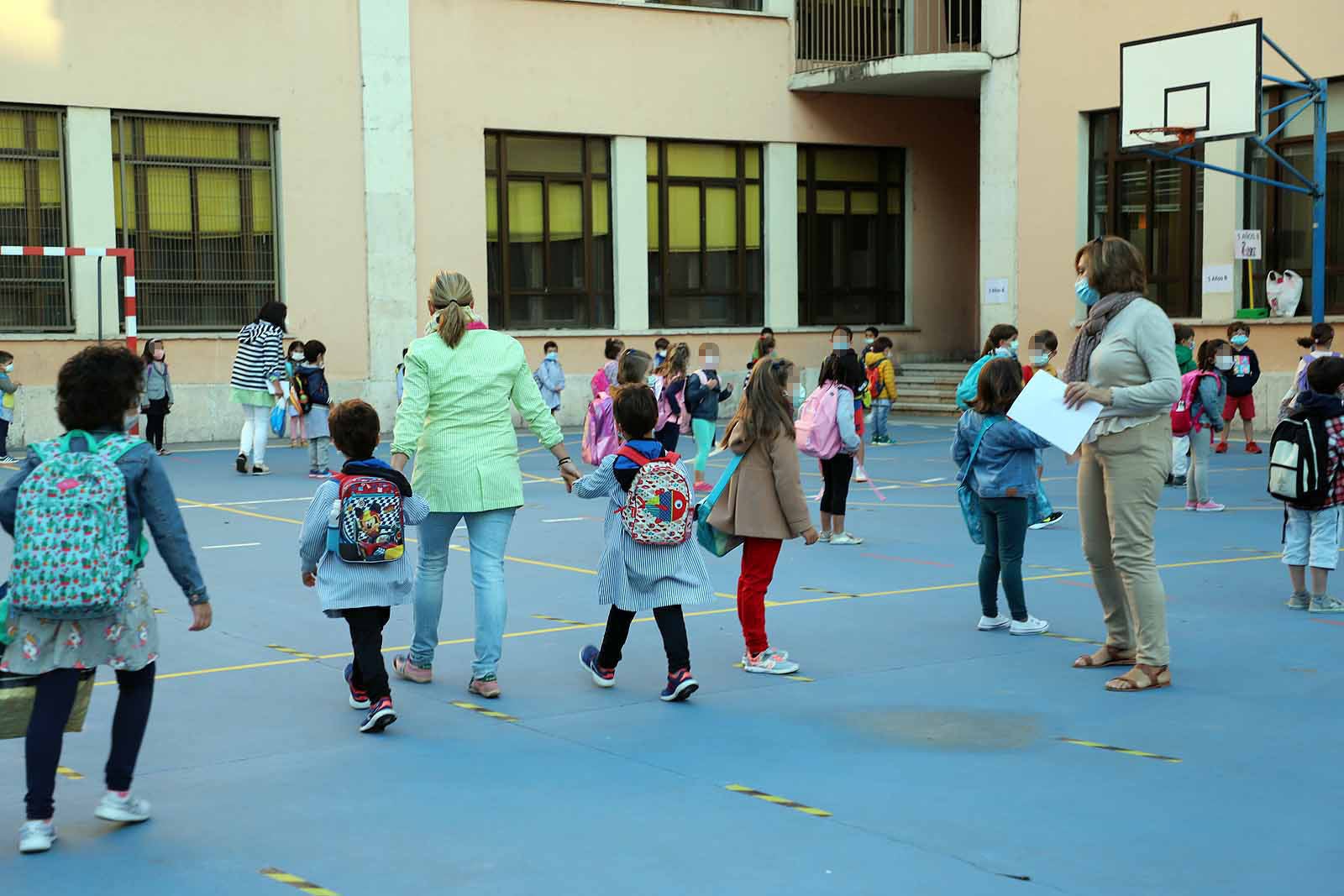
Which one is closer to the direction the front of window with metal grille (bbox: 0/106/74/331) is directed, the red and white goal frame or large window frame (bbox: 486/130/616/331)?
the red and white goal frame

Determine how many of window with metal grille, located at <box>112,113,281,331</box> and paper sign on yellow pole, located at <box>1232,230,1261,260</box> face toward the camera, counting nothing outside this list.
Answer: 2

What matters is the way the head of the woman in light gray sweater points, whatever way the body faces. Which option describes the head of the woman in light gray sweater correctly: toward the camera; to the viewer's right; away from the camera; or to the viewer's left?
to the viewer's left

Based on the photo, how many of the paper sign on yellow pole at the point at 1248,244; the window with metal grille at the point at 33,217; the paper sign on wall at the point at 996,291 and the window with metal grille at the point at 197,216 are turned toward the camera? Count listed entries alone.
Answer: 4

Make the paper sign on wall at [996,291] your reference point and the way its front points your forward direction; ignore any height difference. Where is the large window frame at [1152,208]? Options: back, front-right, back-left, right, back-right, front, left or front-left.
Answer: front-left

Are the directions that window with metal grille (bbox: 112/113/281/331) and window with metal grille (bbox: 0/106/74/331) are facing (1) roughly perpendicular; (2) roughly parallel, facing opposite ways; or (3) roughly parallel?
roughly parallel

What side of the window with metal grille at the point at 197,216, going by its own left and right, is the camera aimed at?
front

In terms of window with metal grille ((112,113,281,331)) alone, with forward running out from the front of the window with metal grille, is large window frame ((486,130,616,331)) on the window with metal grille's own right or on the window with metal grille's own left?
on the window with metal grille's own left

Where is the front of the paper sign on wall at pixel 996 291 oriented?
toward the camera

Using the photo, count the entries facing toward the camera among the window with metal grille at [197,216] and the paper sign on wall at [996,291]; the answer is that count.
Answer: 2

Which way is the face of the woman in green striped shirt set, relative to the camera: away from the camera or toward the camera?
away from the camera

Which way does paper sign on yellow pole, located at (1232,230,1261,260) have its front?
toward the camera

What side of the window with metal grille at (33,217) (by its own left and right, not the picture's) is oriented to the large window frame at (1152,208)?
left
